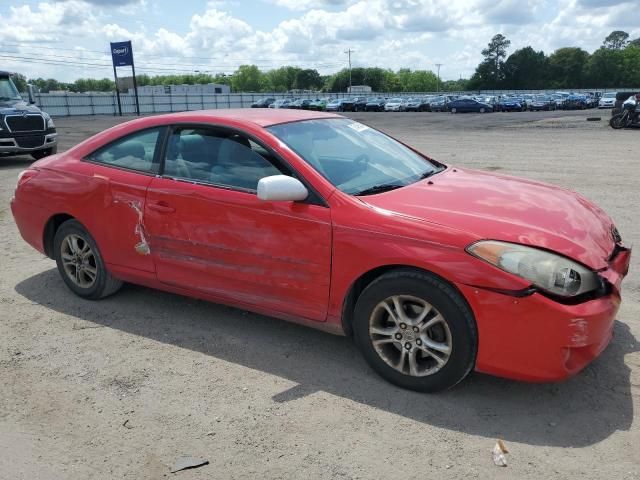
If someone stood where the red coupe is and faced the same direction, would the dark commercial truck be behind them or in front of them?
behind

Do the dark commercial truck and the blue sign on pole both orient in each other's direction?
no

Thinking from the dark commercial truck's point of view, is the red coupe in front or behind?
in front

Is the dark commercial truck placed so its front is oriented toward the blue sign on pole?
no

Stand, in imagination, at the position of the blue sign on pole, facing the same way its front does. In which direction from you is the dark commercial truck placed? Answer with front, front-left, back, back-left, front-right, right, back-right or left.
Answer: front

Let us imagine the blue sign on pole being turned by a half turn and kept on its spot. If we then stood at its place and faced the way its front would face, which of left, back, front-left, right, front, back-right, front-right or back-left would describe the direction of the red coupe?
back

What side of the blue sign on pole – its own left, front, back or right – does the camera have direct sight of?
front

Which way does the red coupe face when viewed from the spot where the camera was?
facing the viewer and to the right of the viewer
